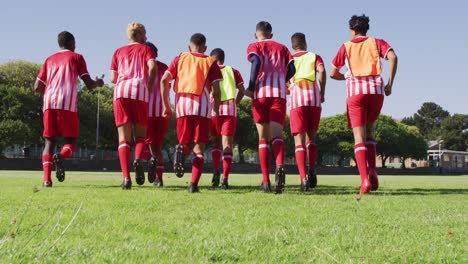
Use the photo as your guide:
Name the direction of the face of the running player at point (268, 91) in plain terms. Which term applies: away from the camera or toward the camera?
away from the camera

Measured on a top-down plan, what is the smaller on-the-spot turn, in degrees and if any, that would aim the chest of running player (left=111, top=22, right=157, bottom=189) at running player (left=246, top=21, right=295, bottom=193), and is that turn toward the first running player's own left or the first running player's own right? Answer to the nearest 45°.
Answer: approximately 90° to the first running player's own right

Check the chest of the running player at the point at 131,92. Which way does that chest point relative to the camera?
away from the camera

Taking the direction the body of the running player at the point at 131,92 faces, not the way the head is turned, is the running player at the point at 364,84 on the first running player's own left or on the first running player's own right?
on the first running player's own right

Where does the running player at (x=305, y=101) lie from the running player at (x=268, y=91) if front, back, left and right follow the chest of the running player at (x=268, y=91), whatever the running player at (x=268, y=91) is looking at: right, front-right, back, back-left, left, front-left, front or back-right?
front-right

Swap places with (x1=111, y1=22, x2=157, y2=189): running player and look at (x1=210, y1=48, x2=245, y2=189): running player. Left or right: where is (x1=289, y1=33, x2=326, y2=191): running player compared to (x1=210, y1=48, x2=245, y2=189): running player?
right

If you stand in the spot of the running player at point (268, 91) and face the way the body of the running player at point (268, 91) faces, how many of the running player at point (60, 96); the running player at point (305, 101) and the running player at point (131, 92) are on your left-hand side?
2

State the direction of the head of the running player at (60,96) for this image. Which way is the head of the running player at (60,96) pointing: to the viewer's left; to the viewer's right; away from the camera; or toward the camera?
away from the camera

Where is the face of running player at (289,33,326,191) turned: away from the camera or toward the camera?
away from the camera

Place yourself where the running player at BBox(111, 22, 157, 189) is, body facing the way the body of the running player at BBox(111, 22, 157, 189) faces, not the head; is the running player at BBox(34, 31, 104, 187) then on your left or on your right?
on your left

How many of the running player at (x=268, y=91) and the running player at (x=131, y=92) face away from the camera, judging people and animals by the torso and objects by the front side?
2

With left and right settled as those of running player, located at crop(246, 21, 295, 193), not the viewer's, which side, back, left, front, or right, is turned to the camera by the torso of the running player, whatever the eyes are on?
back

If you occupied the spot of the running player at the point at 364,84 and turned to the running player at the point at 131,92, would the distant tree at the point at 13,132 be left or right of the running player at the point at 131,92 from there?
right
